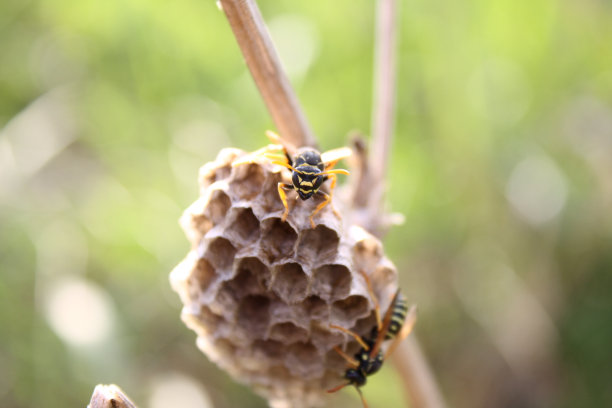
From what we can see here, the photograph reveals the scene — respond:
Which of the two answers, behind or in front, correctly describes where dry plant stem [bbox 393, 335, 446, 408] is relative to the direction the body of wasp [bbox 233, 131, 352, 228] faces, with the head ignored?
behind
